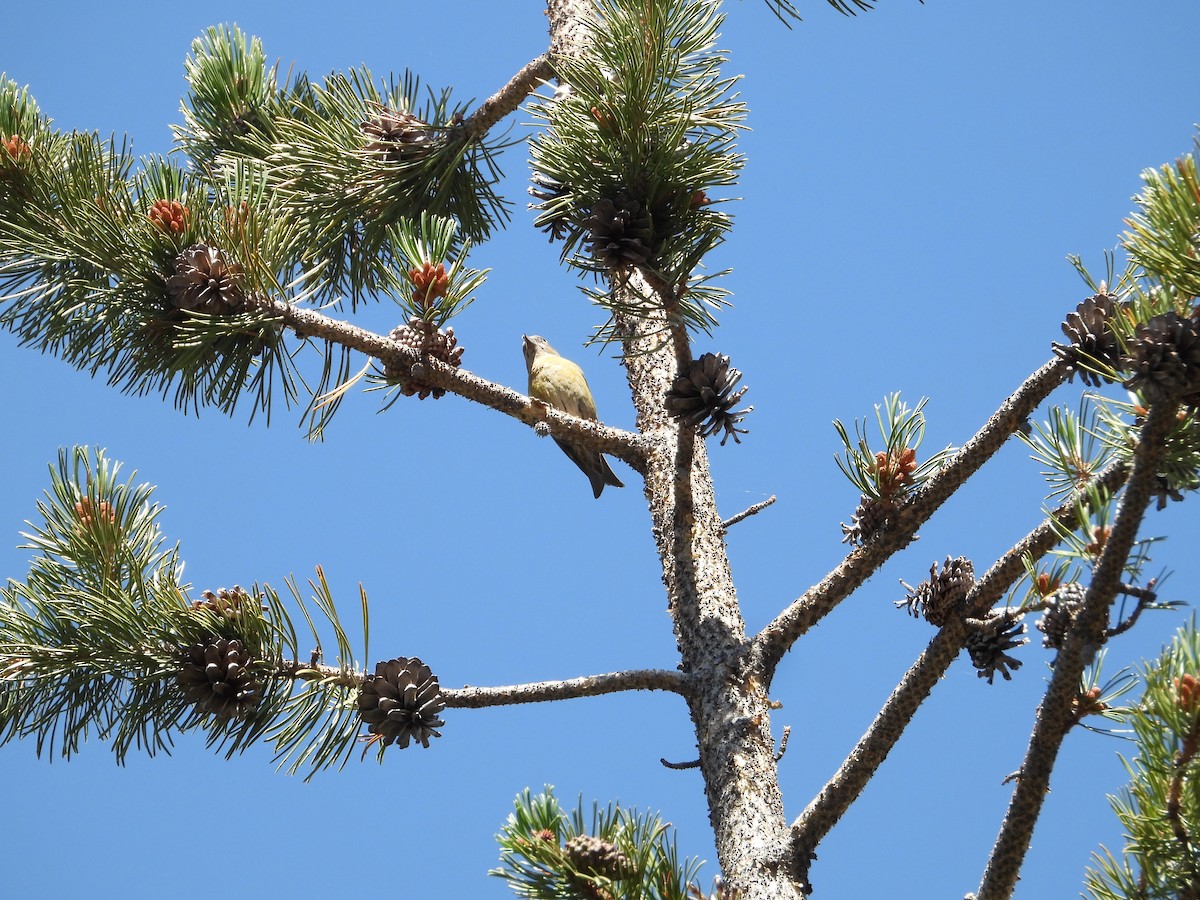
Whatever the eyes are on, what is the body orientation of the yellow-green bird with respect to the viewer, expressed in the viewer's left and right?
facing the viewer and to the left of the viewer
